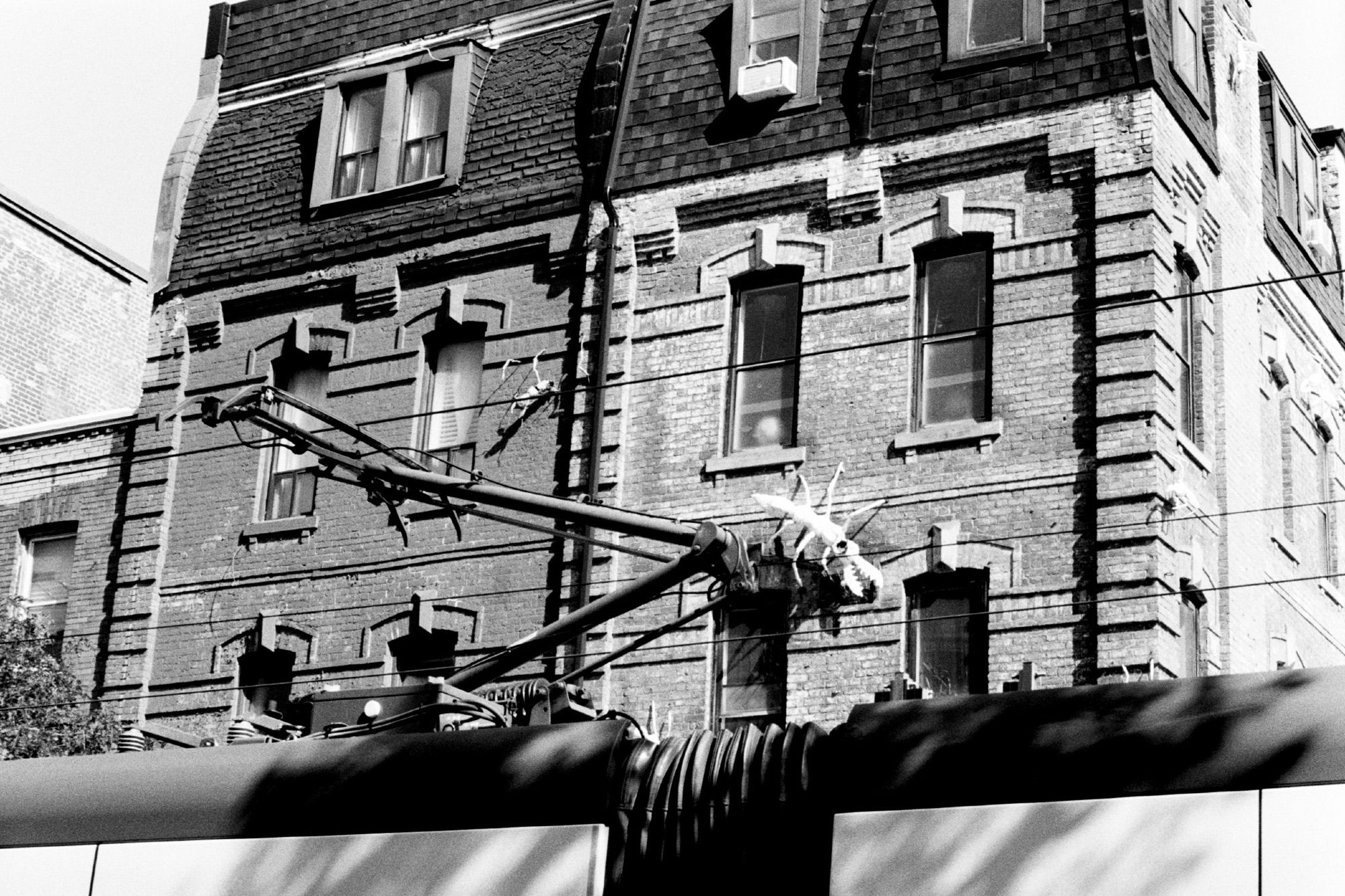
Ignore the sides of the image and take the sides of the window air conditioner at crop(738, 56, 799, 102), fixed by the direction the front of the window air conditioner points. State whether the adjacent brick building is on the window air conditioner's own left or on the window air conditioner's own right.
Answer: on the window air conditioner's own right

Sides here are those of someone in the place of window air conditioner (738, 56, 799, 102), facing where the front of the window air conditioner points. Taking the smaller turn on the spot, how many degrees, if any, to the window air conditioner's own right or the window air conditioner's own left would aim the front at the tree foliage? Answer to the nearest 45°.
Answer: approximately 45° to the window air conditioner's own right

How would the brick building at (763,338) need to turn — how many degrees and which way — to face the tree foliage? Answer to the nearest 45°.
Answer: approximately 45° to its right

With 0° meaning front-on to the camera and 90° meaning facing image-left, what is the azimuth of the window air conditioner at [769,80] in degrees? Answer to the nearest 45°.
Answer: approximately 45°

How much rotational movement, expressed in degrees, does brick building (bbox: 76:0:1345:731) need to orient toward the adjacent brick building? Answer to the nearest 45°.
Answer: approximately 90° to its right

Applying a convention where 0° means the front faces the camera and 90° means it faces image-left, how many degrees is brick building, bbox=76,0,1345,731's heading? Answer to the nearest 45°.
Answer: approximately 45°
